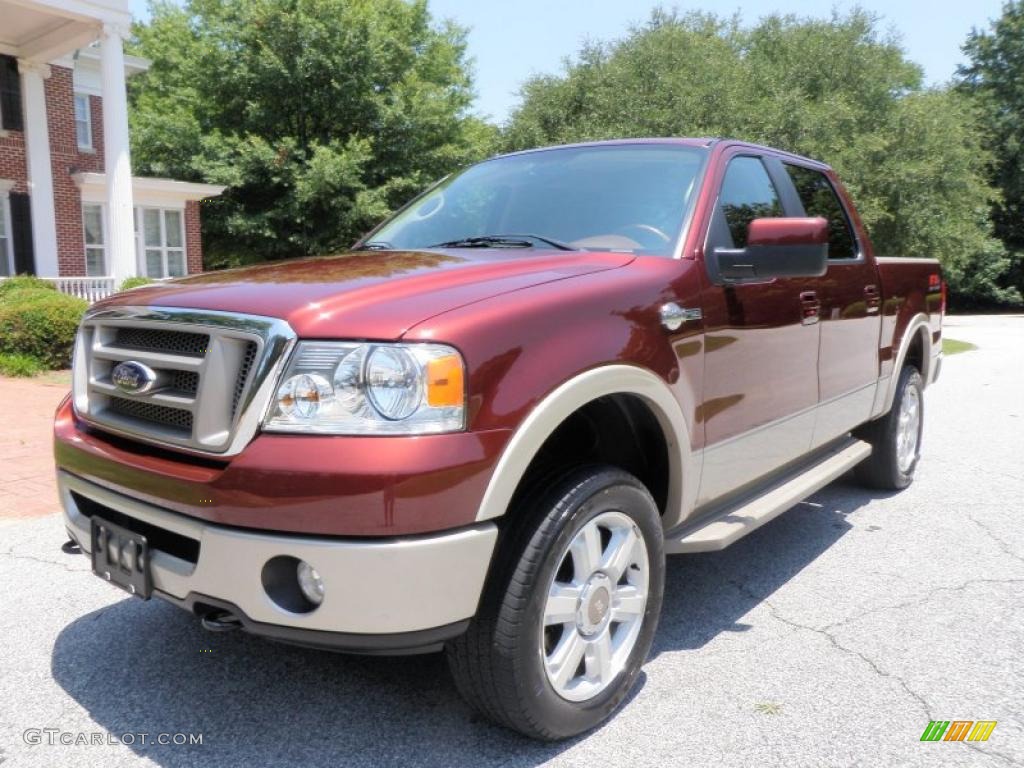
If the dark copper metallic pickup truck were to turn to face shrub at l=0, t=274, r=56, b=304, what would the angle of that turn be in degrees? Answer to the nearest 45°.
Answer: approximately 90° to its right

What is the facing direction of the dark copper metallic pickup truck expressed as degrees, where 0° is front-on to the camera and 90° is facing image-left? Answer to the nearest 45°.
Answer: approximately 45°

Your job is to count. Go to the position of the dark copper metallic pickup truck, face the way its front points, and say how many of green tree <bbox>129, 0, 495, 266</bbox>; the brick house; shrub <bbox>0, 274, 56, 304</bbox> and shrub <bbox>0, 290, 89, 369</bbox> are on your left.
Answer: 0

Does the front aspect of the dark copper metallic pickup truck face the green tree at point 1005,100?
no

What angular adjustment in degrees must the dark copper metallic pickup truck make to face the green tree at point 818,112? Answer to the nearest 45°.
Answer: approximately 135° to its right

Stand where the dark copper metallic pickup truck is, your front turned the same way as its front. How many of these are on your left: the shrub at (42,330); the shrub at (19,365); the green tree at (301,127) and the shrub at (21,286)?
0

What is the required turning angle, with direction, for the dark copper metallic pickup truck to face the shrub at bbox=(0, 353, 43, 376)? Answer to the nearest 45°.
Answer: approximately 90° to its right

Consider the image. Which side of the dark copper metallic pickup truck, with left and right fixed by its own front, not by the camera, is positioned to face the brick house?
right

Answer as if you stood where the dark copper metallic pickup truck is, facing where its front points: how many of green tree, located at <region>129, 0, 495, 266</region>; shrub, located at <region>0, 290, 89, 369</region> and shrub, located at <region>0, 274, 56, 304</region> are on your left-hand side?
0

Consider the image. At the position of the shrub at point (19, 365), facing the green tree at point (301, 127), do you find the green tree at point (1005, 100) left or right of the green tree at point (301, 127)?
right

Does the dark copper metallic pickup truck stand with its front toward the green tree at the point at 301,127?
no

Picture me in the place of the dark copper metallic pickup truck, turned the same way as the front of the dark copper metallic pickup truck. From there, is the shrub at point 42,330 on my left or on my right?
on my right

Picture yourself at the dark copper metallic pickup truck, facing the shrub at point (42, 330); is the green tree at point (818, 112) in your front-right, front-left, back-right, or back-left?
front-right

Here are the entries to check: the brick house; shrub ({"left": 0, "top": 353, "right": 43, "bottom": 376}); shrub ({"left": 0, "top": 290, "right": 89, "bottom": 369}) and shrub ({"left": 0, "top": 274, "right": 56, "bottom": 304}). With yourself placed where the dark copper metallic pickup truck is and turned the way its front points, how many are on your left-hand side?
0

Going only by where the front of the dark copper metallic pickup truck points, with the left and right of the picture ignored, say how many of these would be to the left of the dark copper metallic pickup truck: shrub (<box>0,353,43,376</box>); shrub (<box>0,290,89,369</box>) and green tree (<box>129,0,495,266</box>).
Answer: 0
